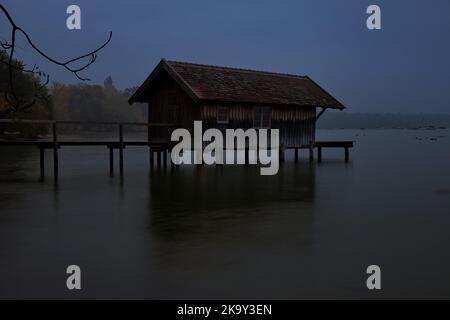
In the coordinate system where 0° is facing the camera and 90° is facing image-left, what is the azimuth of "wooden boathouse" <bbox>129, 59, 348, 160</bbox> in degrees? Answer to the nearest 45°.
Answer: approximately 45°
